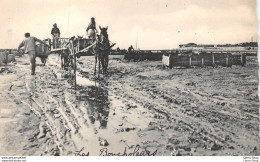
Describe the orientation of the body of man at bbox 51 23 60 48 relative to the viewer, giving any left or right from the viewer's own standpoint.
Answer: facing the viewer

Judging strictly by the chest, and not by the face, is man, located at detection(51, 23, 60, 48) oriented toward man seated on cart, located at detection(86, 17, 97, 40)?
no

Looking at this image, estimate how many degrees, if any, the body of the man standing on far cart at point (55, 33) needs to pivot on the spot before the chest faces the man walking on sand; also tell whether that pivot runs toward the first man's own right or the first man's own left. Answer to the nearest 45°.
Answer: approximately 45° to the first man's own right
